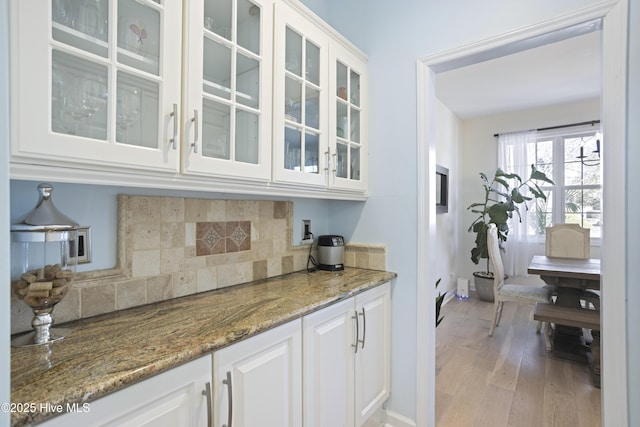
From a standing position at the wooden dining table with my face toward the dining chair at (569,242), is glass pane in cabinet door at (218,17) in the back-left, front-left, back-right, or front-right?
back-left

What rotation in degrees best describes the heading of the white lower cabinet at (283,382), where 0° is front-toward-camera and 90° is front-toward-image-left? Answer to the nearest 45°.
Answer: approximately 315°

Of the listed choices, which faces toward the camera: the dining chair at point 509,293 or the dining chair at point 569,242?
the dining chair at point 569,242

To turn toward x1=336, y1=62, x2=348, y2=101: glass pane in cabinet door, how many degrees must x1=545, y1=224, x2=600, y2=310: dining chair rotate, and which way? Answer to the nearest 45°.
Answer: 0° — it already faces it

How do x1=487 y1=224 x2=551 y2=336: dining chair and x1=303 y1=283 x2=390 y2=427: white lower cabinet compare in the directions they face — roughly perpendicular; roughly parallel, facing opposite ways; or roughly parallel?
roughly parallel

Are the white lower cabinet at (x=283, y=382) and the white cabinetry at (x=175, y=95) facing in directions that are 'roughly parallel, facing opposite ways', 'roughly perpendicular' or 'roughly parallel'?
roughly parallel

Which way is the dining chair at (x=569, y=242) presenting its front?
toward the camera

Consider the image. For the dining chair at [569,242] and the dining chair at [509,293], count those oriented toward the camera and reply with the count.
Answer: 1

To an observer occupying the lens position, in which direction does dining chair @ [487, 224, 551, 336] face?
facing to the right of the viewer

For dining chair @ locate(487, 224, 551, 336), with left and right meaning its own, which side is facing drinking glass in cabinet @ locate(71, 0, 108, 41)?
right

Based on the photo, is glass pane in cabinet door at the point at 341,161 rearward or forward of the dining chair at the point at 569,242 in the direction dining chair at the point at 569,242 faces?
forward

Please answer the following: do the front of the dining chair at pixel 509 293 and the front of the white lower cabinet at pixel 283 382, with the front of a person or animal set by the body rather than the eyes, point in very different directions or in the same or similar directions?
same or similar directions

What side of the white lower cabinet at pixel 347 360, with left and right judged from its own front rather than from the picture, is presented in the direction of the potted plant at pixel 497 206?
left

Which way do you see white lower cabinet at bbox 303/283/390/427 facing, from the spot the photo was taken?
facing the viewer and to the right of the viewer
